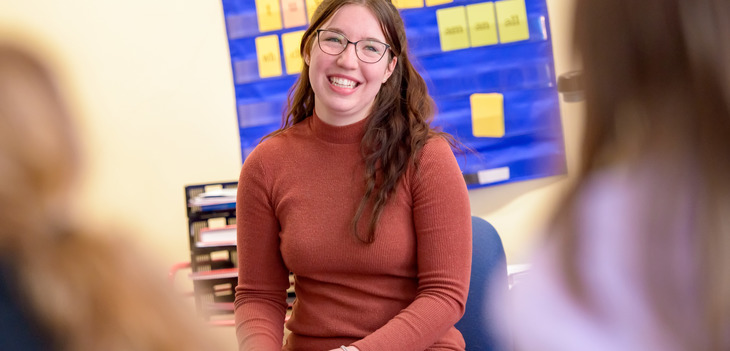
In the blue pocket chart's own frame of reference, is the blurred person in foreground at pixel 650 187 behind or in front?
in front

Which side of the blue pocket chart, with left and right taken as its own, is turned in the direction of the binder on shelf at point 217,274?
right

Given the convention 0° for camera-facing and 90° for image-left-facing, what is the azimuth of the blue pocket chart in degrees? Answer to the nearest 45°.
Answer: approximately 0°

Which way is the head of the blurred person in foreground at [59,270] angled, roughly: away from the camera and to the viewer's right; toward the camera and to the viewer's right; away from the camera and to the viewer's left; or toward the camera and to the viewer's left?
away from the camera and to the viewer's right

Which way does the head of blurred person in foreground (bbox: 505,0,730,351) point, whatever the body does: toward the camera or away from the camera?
away from the camera

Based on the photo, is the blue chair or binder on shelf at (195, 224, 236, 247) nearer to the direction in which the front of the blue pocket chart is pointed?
the blue chair

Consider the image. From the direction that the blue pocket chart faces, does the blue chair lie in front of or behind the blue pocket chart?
in front
